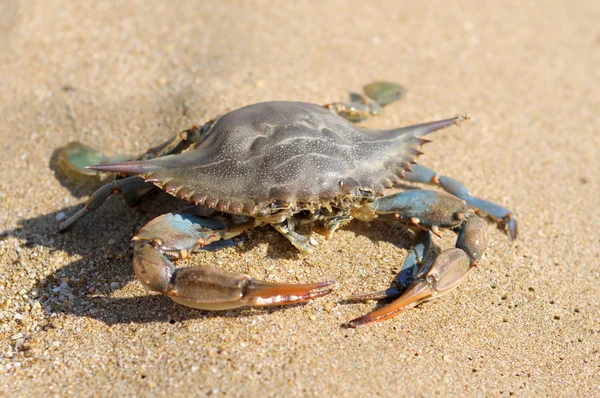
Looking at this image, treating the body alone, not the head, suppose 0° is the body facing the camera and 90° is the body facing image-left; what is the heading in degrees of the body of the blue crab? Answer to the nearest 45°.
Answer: approximately 0°
